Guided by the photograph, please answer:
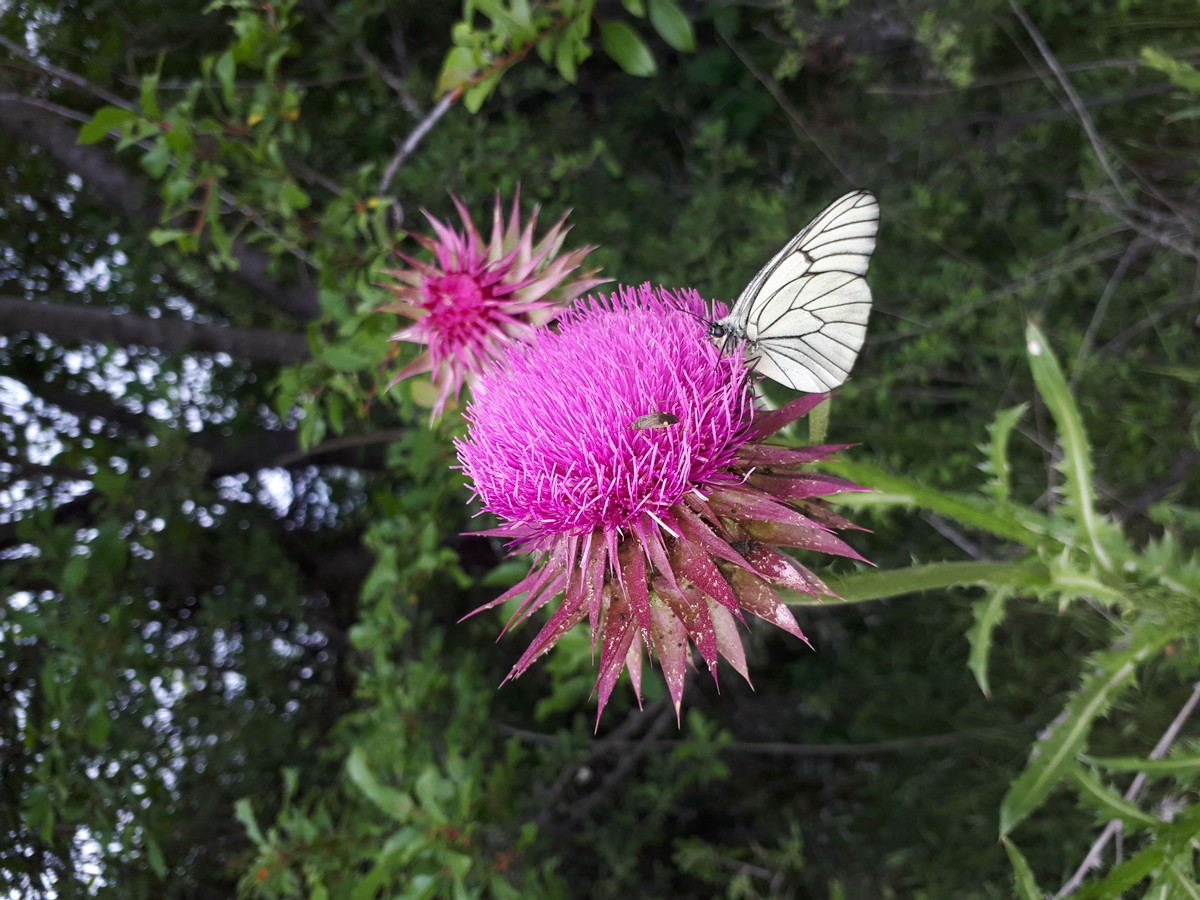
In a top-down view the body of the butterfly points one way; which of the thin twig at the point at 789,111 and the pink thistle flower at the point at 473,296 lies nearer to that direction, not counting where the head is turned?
the pink thistle flower

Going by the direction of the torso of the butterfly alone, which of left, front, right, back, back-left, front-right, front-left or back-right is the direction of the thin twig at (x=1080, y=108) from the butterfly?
back-right

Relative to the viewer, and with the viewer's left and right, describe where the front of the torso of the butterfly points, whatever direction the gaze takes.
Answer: facing to the left of the viewer

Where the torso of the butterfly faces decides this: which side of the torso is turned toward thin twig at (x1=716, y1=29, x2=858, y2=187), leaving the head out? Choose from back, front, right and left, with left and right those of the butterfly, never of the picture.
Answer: right
